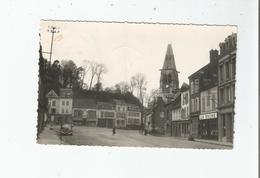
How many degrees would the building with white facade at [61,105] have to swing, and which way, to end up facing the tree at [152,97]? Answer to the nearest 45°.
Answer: approximately 90° to its left

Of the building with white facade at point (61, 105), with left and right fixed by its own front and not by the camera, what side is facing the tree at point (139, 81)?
left

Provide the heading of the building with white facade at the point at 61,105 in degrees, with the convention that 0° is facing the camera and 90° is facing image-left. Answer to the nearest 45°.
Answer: approximately 0°
